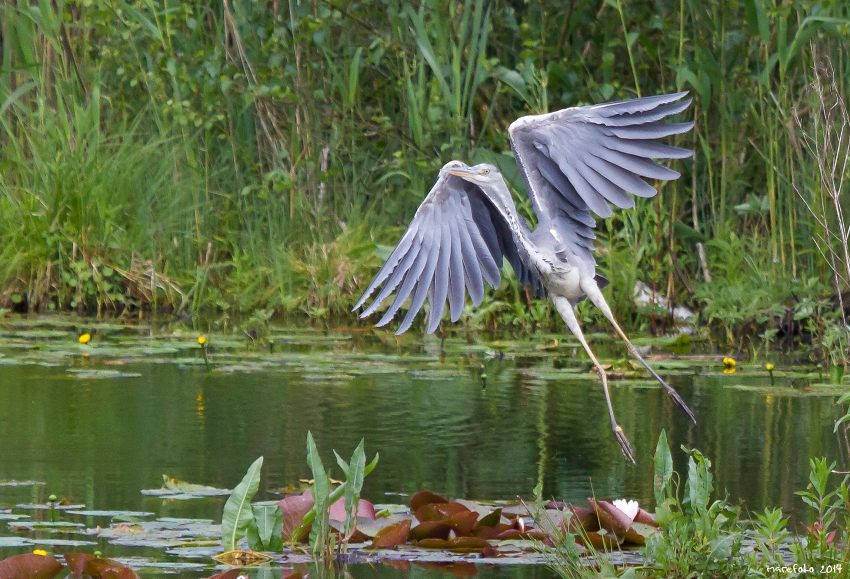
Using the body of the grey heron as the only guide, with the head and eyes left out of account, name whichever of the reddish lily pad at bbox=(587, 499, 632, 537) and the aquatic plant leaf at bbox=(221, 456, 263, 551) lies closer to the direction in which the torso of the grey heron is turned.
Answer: the aquatic plant leaf

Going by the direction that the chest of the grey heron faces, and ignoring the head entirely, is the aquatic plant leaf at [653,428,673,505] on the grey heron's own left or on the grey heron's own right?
on the grey heron's own left

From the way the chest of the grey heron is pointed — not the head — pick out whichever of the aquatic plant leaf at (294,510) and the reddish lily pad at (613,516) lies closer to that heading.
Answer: the aquatic plant leaf

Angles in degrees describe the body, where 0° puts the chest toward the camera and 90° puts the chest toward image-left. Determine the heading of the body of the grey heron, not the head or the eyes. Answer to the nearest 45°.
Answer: approximately 45°
